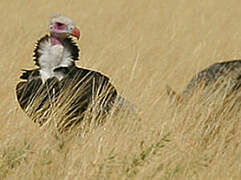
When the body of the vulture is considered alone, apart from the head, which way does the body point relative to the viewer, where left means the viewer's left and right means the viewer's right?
facing the viewer and to the left of the viewer

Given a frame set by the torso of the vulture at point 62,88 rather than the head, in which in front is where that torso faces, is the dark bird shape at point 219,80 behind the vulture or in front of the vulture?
behind
